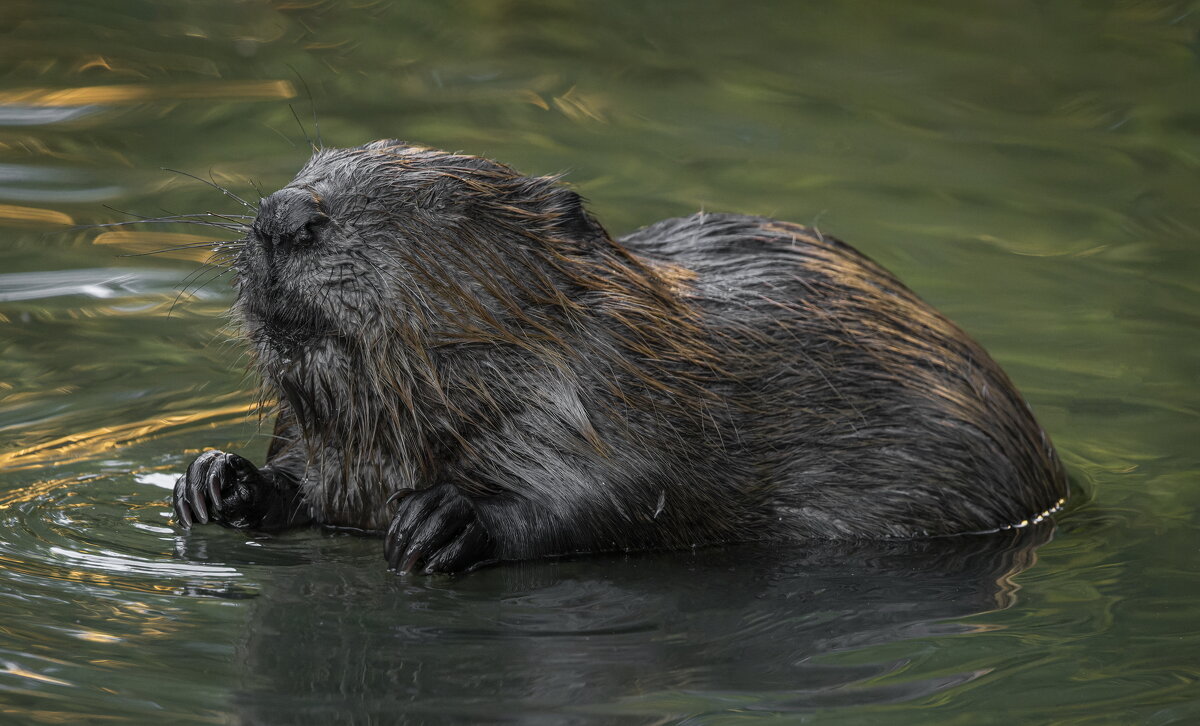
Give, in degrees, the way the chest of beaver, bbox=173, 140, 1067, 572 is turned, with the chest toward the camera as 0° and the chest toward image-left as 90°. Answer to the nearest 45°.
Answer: approximately 45°
